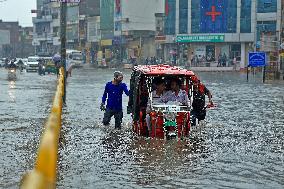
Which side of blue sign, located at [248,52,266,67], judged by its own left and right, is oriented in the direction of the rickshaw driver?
front

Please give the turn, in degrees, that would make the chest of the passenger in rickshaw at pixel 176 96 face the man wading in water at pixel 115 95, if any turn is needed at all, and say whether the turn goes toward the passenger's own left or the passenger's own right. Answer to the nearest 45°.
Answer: approximately 135° to the passenger's own right

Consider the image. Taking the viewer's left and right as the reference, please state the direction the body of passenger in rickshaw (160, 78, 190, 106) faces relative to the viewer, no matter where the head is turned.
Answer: facing the viewer

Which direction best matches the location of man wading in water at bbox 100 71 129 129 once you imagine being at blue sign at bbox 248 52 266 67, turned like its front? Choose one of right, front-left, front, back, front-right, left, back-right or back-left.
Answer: front

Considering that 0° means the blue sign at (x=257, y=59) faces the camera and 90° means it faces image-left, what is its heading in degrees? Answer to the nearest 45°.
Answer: approximately 0°

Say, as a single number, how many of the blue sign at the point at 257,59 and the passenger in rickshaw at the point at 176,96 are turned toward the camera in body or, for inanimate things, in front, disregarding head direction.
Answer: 2

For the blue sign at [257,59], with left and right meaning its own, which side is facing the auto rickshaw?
front

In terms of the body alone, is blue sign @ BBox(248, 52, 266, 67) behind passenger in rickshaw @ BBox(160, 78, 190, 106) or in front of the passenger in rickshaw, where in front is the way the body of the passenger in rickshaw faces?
behind

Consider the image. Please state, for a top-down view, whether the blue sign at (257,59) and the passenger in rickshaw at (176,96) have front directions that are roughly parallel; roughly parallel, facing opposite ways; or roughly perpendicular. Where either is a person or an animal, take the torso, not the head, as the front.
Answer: roughly parallel
